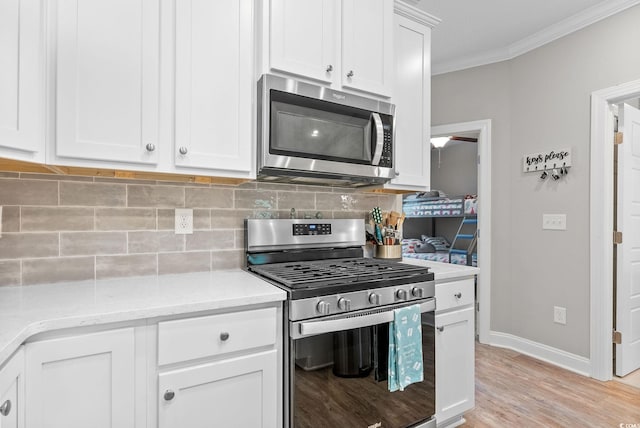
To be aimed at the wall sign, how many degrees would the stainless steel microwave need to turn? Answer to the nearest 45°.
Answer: approximately 90° to its left

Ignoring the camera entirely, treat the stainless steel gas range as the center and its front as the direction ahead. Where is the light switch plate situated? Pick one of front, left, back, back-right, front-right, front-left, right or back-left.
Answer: left

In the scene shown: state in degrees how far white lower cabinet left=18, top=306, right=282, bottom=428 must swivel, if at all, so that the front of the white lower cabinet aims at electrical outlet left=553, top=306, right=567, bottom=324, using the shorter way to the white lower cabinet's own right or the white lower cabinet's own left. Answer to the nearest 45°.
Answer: approximately 45° to the white lower cabinet's own left

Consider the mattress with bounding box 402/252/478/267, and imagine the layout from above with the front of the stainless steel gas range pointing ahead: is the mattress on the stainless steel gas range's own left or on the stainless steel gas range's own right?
on the stainless steel gas range's own left

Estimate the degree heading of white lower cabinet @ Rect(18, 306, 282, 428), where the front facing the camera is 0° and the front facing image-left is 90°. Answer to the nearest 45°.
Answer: approximately 315°

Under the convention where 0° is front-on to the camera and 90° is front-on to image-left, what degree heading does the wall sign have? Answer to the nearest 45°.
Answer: approximately 45°

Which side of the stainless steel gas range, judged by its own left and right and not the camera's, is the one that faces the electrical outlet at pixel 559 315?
left

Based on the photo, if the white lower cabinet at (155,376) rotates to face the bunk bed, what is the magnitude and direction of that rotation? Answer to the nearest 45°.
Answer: approximately 90° to its left

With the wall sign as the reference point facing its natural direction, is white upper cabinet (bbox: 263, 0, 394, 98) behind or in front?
in front

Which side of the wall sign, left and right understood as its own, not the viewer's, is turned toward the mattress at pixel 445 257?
right
